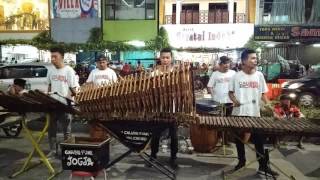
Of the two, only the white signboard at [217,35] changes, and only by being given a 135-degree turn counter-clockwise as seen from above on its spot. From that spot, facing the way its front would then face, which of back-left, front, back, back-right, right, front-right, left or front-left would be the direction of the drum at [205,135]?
back-right

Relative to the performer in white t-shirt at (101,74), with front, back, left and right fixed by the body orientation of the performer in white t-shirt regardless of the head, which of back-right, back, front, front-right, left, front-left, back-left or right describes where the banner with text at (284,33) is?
back-left

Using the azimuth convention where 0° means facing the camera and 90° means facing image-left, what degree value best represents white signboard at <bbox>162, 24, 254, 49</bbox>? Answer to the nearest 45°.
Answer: approximately 0°

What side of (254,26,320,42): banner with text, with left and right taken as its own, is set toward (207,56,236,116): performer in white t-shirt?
front

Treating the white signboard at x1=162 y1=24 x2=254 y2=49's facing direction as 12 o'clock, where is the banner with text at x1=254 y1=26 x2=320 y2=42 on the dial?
The banner with text is roughly at 9 o'clock from the white signboard.

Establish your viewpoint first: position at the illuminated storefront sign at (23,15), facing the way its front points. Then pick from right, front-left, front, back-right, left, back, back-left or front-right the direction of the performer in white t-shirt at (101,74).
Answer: front

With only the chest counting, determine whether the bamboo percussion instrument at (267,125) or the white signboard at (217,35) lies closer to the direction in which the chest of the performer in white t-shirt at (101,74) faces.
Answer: the bamboo percussion instrument

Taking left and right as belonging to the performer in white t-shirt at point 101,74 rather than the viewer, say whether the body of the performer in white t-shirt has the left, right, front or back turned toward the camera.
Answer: front

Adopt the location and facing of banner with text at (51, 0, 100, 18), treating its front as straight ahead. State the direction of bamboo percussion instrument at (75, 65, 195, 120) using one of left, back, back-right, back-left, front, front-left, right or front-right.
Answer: front

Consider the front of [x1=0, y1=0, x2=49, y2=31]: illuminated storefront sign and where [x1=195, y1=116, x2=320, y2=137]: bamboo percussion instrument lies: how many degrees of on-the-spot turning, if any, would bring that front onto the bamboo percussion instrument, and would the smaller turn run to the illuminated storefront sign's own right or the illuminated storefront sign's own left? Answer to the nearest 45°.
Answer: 0° — it already faces it

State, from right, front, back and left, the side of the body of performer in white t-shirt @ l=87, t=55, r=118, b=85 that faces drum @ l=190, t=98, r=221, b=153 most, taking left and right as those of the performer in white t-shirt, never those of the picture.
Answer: left

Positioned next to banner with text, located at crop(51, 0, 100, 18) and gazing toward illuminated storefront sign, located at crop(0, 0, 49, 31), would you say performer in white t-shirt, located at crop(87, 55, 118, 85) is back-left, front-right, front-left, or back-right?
back-left

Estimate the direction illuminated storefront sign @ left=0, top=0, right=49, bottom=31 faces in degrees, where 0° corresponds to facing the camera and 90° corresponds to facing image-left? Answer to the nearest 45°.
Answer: approximately 0°
